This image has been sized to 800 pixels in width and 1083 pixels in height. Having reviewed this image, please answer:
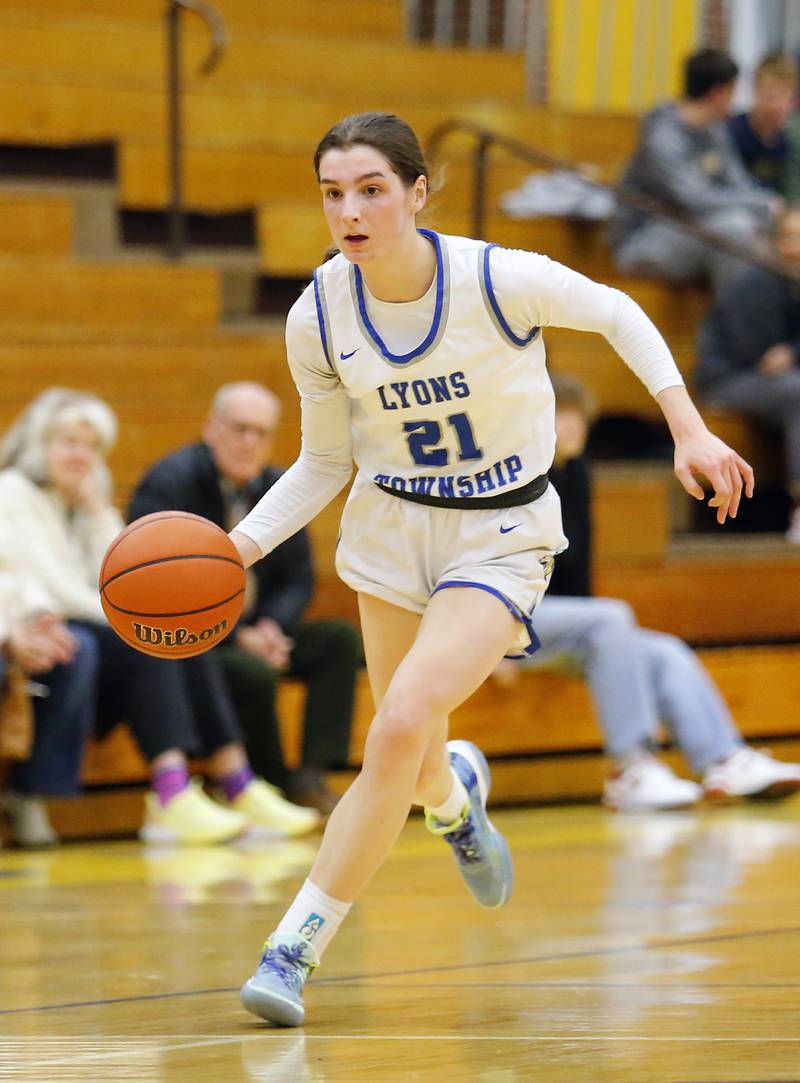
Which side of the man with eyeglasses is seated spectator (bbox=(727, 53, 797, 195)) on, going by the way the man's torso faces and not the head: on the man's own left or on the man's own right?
on the man's own left

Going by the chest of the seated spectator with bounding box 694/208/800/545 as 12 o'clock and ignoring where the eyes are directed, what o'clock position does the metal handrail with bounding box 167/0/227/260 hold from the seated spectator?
The metal handrail is roughly at 4 o'clock from the seated spectator.

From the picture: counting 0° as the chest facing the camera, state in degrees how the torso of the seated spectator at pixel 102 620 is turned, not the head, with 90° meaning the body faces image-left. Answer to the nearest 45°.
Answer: approximately 315°

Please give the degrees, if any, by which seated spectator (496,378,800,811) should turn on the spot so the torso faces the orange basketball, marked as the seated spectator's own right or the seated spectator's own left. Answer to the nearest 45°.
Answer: approximately 45° to the seated spectator's own right

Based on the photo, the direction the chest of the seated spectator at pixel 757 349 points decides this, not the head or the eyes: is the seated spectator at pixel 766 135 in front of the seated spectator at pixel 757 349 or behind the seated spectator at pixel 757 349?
behind

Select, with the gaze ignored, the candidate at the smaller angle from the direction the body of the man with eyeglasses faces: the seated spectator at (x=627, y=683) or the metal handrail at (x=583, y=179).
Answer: the seated spectator
